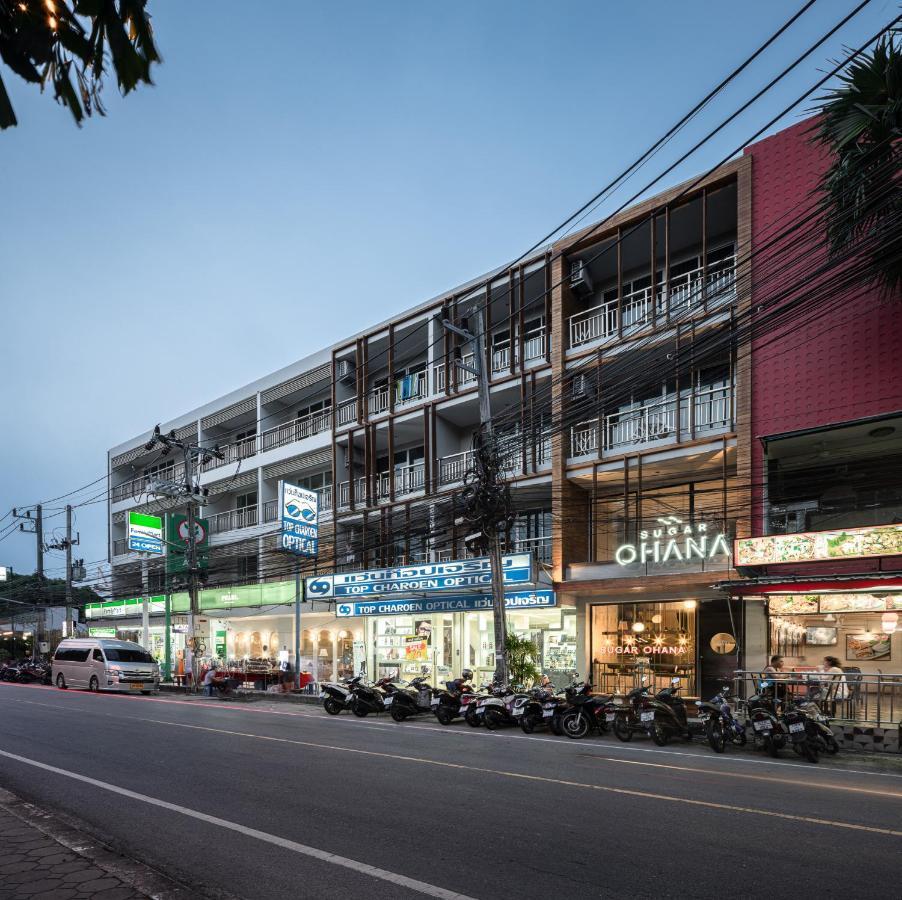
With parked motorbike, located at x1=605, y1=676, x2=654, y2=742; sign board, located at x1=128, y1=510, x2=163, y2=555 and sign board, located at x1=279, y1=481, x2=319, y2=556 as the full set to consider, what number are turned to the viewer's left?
0

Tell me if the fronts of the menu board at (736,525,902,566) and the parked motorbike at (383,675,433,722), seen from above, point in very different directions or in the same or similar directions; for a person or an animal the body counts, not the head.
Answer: very different directions

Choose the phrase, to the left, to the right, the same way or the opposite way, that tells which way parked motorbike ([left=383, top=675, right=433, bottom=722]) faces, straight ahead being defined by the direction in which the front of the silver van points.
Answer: to the left

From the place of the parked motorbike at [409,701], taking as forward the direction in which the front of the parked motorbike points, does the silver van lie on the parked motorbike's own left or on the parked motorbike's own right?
on the parked motorbike's own left

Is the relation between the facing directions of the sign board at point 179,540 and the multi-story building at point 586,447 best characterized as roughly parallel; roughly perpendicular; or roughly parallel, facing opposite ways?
roughly perpendicular

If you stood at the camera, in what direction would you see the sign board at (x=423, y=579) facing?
facing the viewer and to the left of the viewer

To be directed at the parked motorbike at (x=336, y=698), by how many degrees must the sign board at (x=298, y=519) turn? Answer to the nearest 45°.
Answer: approximately 45° to its right

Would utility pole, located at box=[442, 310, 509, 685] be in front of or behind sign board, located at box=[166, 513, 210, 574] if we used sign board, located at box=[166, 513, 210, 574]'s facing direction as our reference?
in front

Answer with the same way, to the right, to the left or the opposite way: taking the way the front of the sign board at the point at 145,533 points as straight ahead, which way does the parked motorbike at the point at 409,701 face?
to the left

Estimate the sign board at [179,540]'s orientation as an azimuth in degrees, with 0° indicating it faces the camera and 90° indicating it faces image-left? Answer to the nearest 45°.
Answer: approximately 315°

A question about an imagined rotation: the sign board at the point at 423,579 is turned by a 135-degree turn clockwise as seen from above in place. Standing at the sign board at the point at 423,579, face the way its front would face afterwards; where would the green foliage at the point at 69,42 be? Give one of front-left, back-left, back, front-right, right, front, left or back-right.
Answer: back

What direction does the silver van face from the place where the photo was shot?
facing the viewer and to the right of the viewer

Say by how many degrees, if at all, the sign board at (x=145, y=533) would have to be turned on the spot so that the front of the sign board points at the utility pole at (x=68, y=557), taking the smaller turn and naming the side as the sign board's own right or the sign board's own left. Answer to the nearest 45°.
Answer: approximately 135° to the sign board's own left

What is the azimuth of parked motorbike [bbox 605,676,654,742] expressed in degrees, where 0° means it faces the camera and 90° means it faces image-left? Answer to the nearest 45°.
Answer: approximately 225°
